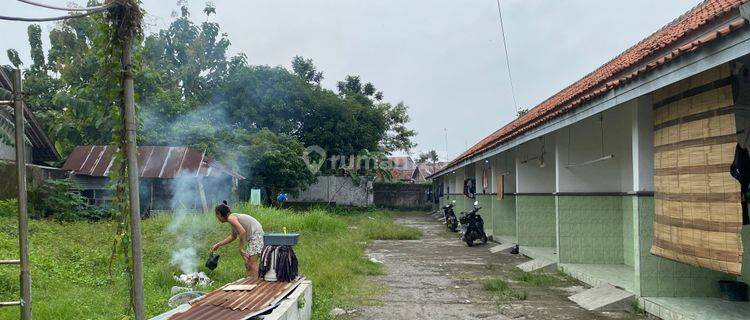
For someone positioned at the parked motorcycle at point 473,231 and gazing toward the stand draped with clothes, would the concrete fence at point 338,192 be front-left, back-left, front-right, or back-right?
back-right

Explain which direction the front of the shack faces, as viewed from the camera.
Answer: facing the viewer

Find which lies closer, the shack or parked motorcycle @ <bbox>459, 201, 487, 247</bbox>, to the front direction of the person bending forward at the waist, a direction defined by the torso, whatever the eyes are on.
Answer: the shack

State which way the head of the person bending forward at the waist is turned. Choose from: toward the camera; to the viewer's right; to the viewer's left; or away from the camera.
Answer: to the viewer's left

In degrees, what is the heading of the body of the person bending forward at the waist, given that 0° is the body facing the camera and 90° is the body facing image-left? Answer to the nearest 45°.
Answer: approximately 90°

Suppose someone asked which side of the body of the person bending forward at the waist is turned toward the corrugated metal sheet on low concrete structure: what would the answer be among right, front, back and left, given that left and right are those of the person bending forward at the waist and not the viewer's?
left

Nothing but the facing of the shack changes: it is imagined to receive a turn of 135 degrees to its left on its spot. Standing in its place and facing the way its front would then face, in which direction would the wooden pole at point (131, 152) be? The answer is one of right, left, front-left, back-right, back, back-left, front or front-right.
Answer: back-right
